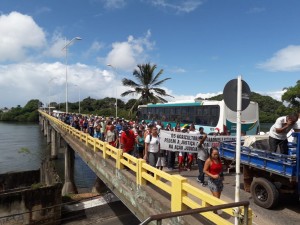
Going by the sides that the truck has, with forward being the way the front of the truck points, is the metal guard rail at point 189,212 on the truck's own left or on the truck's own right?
on the truck's own right

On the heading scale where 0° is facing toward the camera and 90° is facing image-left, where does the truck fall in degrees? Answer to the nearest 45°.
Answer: approximately 315°

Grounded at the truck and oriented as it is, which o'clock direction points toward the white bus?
The white bus is roughly at 7 o'clock from the truck.

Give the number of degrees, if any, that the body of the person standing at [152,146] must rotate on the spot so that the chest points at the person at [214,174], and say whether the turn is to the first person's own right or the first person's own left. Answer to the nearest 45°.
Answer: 0° — they already face them

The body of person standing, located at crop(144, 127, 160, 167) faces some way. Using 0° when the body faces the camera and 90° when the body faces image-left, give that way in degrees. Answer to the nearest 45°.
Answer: approximately 315°
